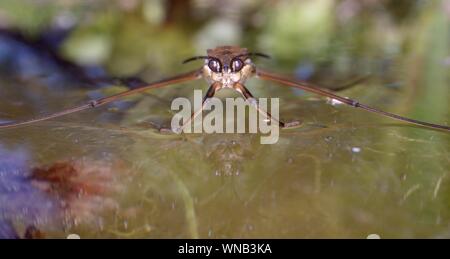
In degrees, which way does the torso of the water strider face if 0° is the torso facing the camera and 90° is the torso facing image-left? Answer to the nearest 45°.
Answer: approximately 0°
